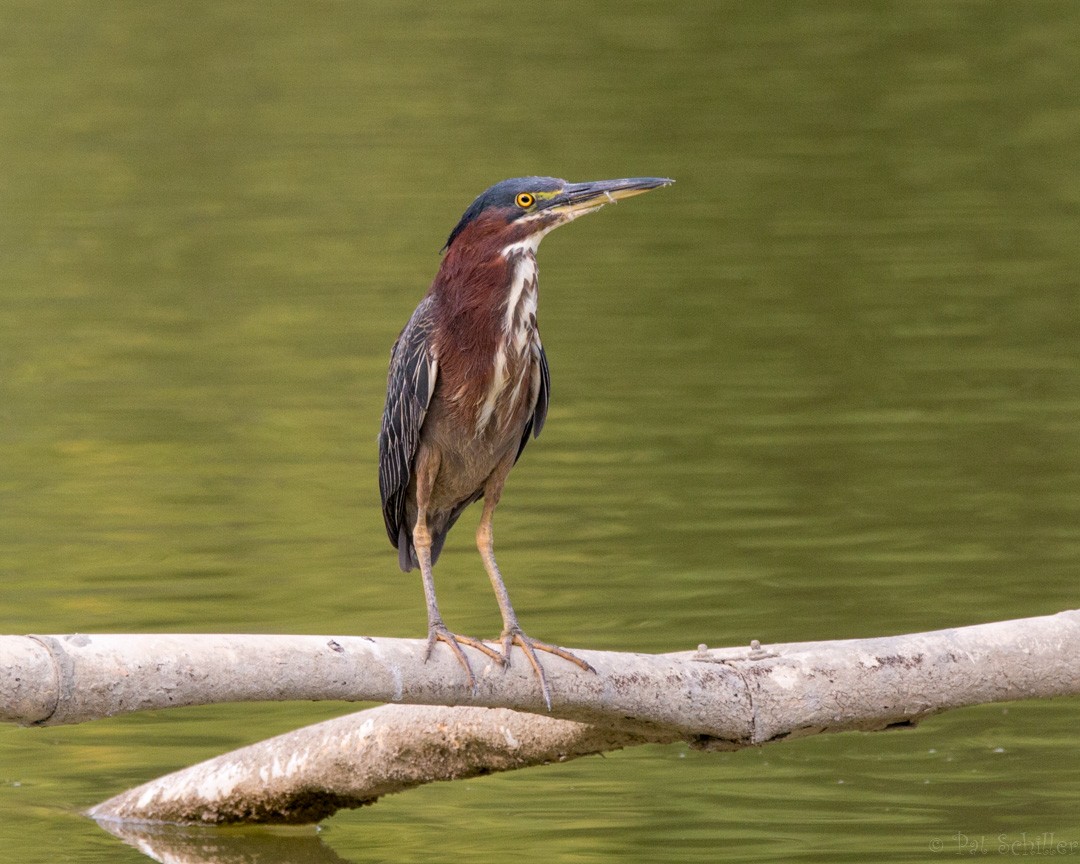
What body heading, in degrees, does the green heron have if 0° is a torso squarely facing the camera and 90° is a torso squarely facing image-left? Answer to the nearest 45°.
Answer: approximately 315°
